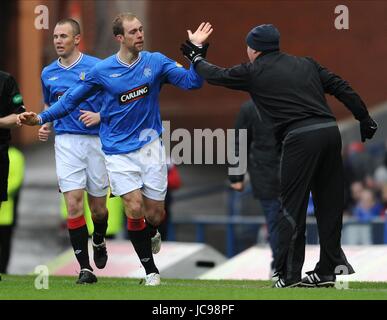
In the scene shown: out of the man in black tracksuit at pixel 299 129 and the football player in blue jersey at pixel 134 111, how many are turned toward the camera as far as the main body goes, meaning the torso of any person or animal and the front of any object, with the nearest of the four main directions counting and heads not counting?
1

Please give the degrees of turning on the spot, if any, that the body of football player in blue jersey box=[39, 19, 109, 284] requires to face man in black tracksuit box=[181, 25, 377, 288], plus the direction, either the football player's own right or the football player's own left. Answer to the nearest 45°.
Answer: approximately 45° to the football player's own left

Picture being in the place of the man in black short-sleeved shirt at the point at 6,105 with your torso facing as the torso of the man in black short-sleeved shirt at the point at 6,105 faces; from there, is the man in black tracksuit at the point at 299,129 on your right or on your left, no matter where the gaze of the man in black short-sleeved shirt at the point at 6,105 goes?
on your left

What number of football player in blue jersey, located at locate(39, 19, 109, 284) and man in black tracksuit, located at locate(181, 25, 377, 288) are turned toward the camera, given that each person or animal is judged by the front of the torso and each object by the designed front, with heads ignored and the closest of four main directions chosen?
1

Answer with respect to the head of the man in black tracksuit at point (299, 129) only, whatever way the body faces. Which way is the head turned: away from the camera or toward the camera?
away from the camera

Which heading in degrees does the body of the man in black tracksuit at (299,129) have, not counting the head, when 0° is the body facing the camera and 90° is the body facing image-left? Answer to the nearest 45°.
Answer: approximately 135°
